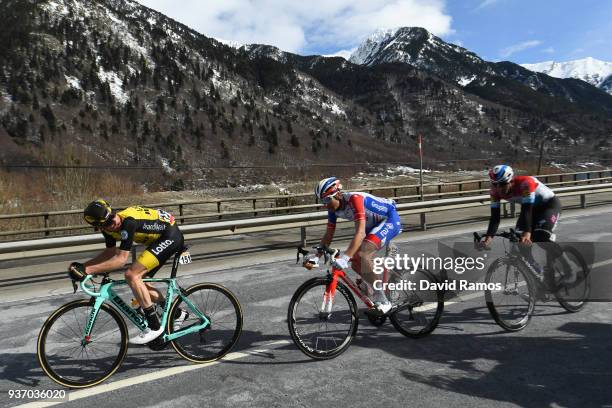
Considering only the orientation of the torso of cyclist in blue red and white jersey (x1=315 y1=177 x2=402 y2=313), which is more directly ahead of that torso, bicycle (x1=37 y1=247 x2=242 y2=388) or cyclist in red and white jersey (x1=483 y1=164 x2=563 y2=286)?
the bicycle

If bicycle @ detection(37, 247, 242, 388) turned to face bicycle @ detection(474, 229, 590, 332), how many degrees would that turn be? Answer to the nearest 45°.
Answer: approximately 180°

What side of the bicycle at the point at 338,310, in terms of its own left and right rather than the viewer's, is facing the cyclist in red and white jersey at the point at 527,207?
back

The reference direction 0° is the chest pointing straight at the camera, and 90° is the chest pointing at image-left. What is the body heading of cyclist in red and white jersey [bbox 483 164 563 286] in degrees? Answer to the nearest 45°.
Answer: approximately 45°

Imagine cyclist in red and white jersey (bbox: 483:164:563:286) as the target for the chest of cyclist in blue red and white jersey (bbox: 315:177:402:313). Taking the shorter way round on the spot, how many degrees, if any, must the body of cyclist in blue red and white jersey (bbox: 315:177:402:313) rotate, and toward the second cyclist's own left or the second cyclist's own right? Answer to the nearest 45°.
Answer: approximately 180°

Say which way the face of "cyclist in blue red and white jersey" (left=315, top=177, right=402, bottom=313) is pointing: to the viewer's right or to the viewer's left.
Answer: to the viewer's left

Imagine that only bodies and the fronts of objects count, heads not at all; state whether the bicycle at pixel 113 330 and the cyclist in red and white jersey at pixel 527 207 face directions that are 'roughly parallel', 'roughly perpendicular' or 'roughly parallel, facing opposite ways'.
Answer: roughly parallel

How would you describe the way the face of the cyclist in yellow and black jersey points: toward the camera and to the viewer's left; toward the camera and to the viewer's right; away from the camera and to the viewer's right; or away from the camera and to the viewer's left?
toward the camera and to the viewer's left

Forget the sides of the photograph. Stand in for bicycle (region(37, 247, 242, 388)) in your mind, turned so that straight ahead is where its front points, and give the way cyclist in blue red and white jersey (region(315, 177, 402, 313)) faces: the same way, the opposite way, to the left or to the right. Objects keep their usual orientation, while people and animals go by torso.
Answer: the same way

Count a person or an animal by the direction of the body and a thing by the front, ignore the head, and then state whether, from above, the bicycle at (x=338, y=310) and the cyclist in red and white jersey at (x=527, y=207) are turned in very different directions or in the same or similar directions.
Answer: same or similar directions

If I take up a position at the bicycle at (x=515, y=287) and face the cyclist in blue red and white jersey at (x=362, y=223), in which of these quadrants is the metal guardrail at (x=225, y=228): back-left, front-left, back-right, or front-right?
front-right

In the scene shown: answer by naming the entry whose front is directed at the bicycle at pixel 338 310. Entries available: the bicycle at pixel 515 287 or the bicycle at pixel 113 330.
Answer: the bicycle at pixel 515 287

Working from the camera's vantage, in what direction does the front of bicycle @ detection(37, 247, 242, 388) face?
facing to the left of the viewer

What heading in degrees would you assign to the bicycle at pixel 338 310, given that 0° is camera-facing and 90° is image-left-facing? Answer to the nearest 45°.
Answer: approximately 45°

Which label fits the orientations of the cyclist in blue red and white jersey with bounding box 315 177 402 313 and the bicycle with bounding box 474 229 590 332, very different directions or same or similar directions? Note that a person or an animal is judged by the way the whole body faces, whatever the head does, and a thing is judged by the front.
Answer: same or similar directions

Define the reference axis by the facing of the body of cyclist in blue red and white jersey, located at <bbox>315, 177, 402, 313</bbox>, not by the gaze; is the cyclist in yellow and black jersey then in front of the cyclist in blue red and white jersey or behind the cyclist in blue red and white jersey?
in front

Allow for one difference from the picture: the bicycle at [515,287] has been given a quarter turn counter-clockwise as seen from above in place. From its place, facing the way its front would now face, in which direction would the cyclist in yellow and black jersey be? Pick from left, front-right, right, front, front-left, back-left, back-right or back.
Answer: right

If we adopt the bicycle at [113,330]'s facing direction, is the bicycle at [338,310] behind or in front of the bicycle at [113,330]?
behind
